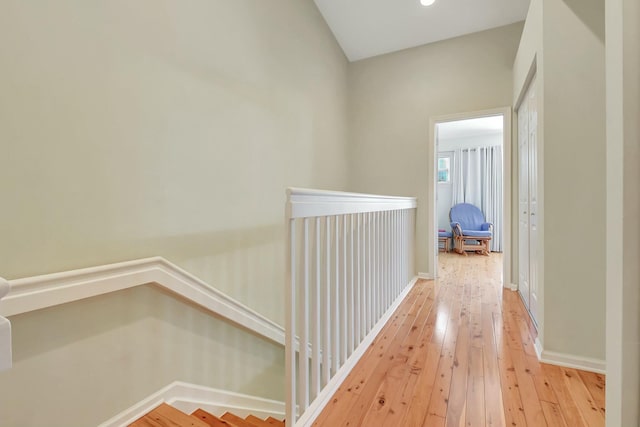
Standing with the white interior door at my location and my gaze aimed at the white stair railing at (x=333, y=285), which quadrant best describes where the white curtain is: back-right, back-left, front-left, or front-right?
back-right

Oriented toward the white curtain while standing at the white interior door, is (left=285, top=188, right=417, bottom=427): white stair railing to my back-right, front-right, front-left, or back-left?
back-left

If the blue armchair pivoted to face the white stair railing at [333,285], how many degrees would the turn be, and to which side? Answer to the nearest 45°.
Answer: approximately 45° to its right
